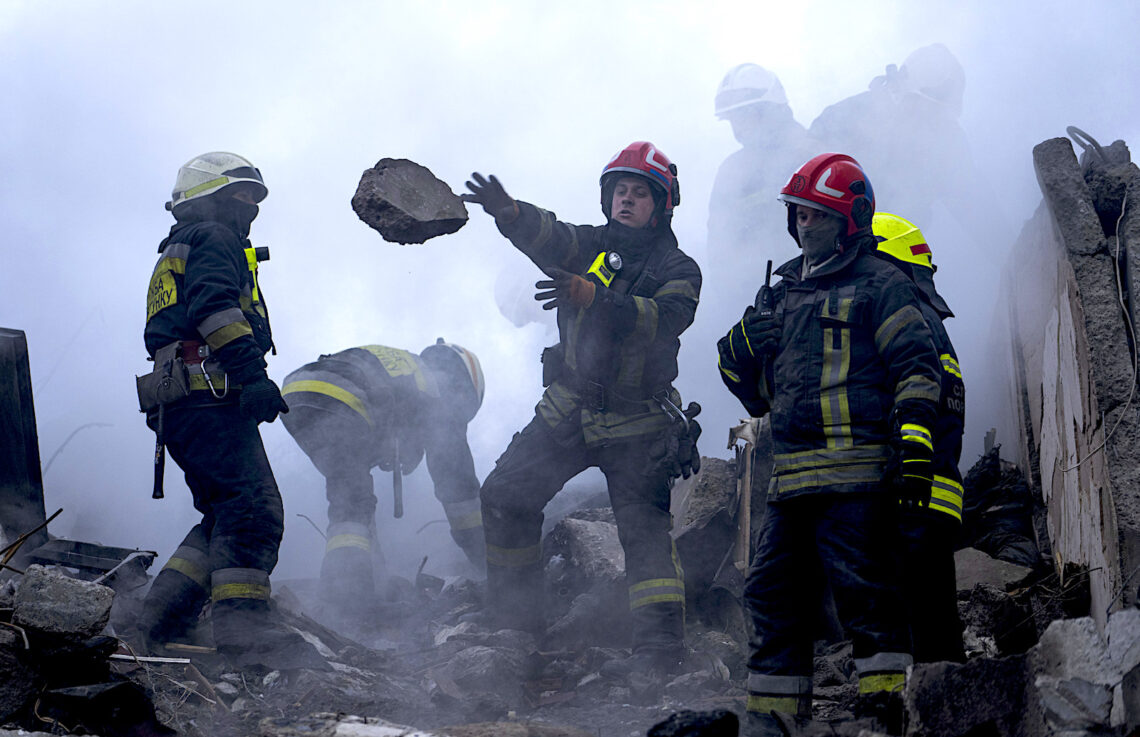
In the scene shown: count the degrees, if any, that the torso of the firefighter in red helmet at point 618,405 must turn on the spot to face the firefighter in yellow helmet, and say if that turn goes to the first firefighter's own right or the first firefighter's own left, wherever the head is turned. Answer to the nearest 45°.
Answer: approximately 90° to the first firefighter's own left

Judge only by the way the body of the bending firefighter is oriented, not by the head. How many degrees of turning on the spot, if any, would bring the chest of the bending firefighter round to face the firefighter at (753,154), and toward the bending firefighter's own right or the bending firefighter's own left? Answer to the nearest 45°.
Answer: approximately 45° to the bending firefighter's own left

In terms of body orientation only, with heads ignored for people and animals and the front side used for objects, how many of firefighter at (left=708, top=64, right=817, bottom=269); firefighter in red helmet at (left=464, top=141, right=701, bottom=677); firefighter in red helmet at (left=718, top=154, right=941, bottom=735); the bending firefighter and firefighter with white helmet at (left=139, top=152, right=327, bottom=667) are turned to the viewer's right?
2

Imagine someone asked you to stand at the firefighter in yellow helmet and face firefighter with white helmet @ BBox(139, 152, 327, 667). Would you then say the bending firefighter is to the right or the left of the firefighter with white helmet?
right

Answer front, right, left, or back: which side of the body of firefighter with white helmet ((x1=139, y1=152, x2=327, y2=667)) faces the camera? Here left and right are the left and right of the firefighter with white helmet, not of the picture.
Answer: right

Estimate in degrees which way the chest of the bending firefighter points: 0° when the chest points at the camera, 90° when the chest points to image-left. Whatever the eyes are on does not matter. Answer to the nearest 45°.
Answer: approximately 270°

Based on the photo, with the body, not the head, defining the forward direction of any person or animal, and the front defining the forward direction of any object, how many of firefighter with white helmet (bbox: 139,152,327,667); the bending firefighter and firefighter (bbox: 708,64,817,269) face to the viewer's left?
1

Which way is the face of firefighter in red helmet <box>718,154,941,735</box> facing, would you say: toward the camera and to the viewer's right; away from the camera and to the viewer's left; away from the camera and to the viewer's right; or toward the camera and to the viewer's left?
toward the camera and to the viewer's left

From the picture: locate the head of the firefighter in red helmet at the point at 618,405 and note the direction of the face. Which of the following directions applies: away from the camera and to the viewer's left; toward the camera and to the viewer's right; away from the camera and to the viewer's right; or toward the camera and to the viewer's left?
toward the camera and to the viewer's left

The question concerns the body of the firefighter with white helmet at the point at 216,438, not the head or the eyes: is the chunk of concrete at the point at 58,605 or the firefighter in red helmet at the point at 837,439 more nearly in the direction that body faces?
the firefighter in red helmet

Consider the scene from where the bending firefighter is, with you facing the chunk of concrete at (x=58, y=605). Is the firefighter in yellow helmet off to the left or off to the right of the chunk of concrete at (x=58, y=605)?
left

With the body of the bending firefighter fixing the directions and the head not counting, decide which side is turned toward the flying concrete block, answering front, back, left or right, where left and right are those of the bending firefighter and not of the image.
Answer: right

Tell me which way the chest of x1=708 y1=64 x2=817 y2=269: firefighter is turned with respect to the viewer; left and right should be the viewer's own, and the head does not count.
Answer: facing to the left of the viewer

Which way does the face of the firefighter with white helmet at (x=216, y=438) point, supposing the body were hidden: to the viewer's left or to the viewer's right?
to the viewer's right

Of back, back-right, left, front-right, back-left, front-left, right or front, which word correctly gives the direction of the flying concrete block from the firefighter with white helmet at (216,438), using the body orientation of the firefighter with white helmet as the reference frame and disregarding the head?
front-right
